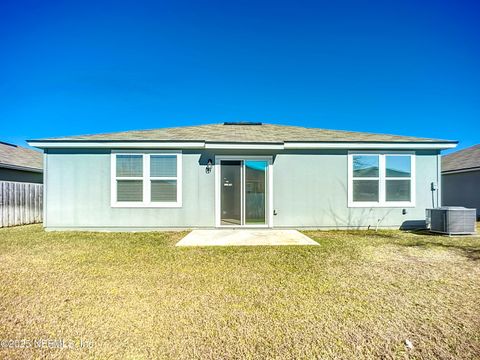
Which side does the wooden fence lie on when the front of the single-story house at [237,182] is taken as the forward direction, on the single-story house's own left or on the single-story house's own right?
on the single-story house's own left

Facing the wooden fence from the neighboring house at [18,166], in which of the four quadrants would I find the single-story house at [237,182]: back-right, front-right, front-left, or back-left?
front-left

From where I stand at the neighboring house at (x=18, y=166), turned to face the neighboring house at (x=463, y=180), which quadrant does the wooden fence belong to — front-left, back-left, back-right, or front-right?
front-right

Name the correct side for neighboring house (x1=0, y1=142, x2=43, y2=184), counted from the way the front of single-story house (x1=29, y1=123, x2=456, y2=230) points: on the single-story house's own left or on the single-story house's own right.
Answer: on the single-story house's own left

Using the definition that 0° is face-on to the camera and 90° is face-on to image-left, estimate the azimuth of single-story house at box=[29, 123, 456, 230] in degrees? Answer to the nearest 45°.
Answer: approximately 180°

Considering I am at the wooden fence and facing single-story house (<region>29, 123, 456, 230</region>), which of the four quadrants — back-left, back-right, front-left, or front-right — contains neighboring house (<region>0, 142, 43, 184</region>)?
back-left
